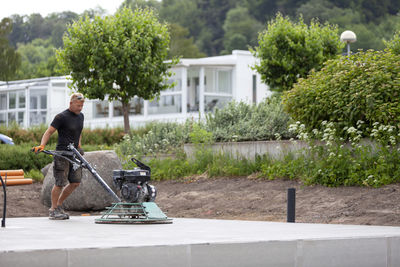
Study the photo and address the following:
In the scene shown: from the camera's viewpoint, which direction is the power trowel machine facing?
to the viewer's right

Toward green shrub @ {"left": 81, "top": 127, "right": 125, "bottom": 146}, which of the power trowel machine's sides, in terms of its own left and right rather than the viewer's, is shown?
left

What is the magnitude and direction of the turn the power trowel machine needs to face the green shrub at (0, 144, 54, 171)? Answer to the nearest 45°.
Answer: approximately 90° to its left

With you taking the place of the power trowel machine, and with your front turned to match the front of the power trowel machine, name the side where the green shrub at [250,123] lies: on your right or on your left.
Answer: on your left

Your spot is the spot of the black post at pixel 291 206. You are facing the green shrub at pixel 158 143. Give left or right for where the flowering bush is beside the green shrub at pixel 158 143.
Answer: right

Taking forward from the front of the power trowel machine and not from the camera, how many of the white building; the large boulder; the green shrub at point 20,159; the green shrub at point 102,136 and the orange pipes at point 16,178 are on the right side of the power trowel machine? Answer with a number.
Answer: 0

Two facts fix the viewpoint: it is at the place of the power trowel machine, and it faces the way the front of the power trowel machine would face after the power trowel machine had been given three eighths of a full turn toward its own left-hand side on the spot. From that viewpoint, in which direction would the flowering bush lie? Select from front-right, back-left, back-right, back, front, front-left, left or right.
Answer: right

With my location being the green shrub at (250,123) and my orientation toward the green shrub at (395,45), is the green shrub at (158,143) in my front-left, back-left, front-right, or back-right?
back-left

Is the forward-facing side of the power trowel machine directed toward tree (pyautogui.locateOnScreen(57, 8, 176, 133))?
no

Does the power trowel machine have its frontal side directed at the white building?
no

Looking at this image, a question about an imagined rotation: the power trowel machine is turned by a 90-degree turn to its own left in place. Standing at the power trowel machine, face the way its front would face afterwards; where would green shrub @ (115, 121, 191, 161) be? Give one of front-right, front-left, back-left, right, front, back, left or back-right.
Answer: front

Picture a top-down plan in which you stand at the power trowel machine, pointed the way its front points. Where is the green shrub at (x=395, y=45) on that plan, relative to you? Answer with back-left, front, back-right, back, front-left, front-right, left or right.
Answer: front-left

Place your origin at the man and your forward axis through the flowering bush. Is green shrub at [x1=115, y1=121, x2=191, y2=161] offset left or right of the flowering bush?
left

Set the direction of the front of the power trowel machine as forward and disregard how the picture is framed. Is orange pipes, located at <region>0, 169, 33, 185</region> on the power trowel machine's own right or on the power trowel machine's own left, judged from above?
on the power trowel machine's own left

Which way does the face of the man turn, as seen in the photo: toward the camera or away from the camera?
toward the camera

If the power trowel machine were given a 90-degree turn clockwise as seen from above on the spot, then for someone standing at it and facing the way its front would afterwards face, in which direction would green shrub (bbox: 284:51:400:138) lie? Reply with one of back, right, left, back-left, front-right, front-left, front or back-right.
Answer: back-left

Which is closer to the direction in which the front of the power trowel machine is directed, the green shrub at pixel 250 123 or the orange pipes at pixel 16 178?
the green shrub
